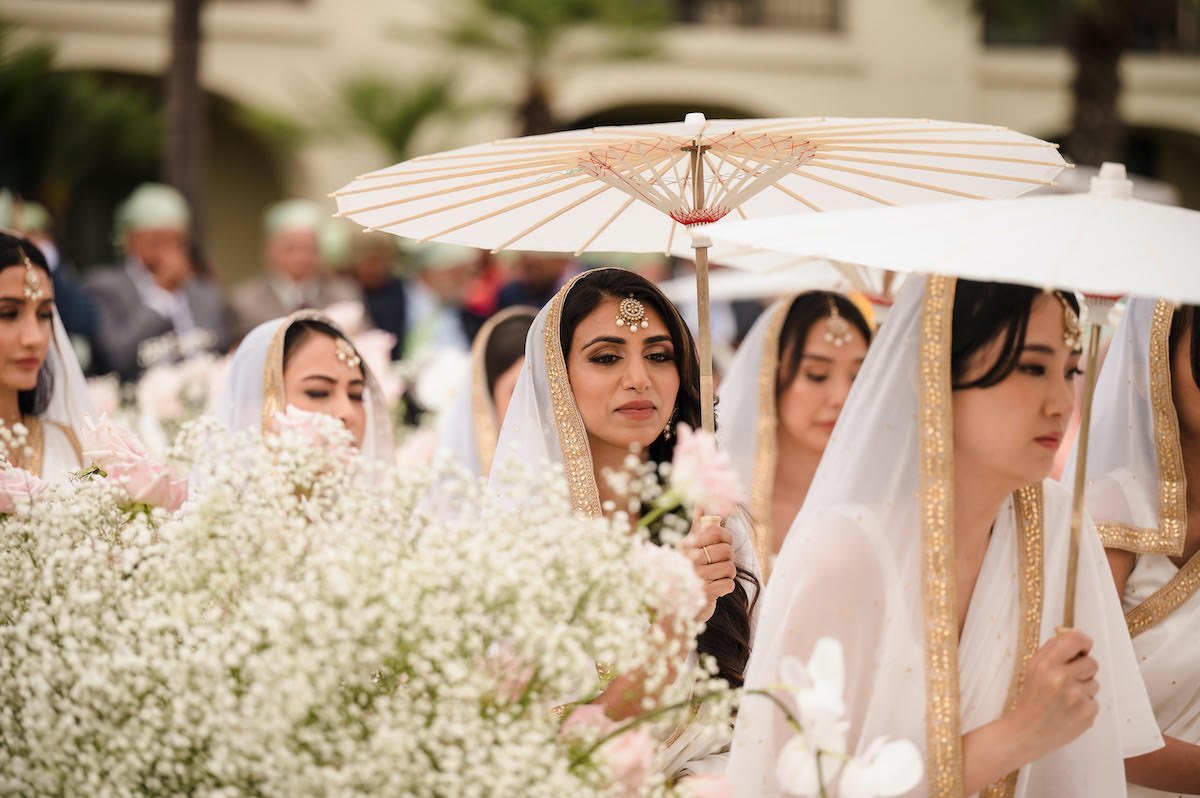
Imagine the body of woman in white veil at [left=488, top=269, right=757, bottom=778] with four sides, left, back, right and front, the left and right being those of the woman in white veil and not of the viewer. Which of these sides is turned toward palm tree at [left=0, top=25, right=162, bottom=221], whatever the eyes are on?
back

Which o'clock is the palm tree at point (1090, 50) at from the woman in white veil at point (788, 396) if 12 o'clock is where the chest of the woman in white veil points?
The palm tree is roughly at 8 o'clock from the woman in white veil.

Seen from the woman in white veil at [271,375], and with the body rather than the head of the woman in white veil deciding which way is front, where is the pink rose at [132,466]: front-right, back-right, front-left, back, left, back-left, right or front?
front-right

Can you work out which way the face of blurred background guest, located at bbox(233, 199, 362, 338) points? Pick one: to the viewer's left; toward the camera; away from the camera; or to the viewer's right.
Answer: toward the camera

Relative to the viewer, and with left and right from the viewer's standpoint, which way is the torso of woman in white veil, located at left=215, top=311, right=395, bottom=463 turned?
facing the viewer and to the right of the viewer

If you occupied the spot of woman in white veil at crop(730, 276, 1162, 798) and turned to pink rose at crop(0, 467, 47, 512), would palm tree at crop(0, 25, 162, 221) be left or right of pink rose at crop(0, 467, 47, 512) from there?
right

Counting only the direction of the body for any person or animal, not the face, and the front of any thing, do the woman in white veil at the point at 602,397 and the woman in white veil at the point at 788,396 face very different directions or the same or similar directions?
same or similar directions

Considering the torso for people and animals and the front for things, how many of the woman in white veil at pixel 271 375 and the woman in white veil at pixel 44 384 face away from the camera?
0

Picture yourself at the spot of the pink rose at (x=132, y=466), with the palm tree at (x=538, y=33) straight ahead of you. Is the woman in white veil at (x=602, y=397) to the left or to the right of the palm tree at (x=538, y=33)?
right

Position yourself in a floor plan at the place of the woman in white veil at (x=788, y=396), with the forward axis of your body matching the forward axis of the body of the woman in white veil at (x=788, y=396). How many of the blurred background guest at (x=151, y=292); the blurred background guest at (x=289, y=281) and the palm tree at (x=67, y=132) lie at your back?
3

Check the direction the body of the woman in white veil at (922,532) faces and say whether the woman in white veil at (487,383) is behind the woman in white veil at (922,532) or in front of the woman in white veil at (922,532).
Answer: behind

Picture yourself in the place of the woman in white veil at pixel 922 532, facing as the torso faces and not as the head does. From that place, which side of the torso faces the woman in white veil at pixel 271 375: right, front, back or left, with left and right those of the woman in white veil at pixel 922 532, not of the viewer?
back

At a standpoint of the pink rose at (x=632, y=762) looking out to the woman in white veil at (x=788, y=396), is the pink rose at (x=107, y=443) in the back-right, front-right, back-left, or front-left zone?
front-left

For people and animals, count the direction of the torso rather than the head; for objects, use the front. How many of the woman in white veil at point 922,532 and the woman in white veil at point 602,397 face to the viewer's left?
0

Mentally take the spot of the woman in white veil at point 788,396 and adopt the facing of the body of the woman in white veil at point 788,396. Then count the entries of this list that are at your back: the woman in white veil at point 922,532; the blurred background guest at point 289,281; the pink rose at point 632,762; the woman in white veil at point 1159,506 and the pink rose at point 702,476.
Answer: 1

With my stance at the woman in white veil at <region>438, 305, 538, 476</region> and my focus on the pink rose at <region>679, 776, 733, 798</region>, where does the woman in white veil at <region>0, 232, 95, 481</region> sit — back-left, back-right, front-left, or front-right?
front-right

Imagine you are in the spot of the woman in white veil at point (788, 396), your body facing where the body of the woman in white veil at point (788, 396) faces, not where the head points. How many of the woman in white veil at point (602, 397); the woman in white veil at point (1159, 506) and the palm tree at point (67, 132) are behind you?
1

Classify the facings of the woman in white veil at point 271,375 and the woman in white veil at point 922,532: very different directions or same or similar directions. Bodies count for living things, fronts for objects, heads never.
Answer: same or similar directions

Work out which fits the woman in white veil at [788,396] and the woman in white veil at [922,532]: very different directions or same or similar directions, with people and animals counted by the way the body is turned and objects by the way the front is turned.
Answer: same or similar directions
